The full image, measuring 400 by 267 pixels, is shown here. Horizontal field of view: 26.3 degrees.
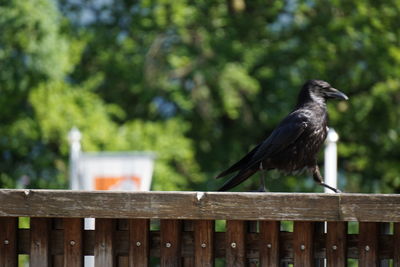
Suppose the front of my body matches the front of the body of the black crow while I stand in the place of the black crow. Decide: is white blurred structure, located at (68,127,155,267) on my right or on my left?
on my left

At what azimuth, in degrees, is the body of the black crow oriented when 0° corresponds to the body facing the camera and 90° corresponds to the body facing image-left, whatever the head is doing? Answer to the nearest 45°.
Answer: approximately 270°
